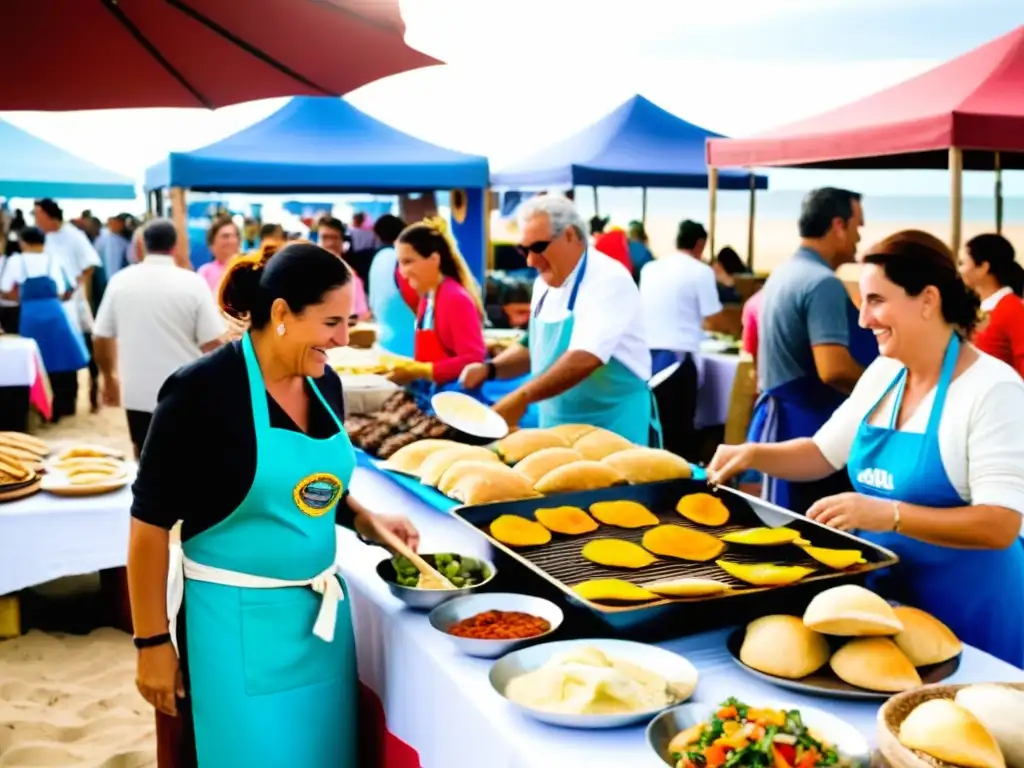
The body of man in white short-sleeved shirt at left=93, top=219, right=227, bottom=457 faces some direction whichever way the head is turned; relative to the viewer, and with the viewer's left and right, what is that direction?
facing away from the viewer

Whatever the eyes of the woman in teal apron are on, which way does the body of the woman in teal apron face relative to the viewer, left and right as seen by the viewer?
facing the viewer and to the right of the viewer

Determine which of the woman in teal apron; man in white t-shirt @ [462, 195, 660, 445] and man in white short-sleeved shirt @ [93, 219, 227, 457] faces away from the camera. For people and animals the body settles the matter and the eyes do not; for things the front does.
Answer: man in white short-sleeved shirt @ [93, 219, 227, 457]

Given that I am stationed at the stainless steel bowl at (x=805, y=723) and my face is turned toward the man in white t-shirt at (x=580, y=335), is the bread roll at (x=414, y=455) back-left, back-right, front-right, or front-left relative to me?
front-left

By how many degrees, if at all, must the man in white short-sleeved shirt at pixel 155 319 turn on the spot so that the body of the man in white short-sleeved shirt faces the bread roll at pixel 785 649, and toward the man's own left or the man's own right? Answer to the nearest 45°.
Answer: approximately 180°

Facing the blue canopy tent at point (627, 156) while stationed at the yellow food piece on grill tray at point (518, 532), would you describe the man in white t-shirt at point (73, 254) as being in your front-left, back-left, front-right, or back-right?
front-left

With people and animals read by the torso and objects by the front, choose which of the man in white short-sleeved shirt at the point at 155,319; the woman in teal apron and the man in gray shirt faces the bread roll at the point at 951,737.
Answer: the woman in teal apron

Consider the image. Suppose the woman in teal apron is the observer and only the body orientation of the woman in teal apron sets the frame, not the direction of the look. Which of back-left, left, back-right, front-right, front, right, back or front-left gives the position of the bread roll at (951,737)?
front

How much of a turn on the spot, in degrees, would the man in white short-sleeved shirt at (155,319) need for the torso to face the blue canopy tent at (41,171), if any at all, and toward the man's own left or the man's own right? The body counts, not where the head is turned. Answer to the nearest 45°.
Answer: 0° — they already face it

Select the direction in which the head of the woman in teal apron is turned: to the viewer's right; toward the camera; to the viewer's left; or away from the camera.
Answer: to the viewer's right

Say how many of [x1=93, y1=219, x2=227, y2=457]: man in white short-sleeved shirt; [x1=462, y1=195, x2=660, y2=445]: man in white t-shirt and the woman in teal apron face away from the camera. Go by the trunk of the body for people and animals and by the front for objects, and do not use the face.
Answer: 1

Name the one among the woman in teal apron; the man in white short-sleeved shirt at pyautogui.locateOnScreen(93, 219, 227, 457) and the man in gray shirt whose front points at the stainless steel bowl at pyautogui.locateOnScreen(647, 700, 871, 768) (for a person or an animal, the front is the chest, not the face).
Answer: the woman in teal apron

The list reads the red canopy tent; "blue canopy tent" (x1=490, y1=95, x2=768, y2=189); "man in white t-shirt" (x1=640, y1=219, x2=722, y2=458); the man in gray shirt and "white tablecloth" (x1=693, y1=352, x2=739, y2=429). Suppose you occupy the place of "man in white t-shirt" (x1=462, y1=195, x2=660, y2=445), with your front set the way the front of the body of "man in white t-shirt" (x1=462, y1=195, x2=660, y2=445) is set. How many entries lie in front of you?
0

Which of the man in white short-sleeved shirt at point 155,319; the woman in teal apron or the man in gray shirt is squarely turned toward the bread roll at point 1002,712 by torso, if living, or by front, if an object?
the woman in teal apron

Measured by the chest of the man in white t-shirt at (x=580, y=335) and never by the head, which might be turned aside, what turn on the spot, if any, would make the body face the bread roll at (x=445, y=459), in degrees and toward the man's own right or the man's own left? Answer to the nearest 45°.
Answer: approximately 45° to the man's own left

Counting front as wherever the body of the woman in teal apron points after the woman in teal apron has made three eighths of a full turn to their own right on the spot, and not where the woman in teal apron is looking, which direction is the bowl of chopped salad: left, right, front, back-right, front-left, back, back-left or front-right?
back-left

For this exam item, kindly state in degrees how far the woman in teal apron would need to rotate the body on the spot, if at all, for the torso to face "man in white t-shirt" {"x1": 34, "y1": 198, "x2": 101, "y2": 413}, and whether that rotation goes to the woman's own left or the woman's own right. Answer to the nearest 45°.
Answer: approximately 135° to the woman's own left

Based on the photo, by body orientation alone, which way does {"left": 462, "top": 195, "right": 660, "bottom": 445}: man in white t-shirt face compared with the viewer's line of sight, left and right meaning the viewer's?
facing the viewer and to the left of the viewer

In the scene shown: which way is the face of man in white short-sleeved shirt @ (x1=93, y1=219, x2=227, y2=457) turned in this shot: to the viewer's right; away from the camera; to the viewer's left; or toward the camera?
away from the camera
